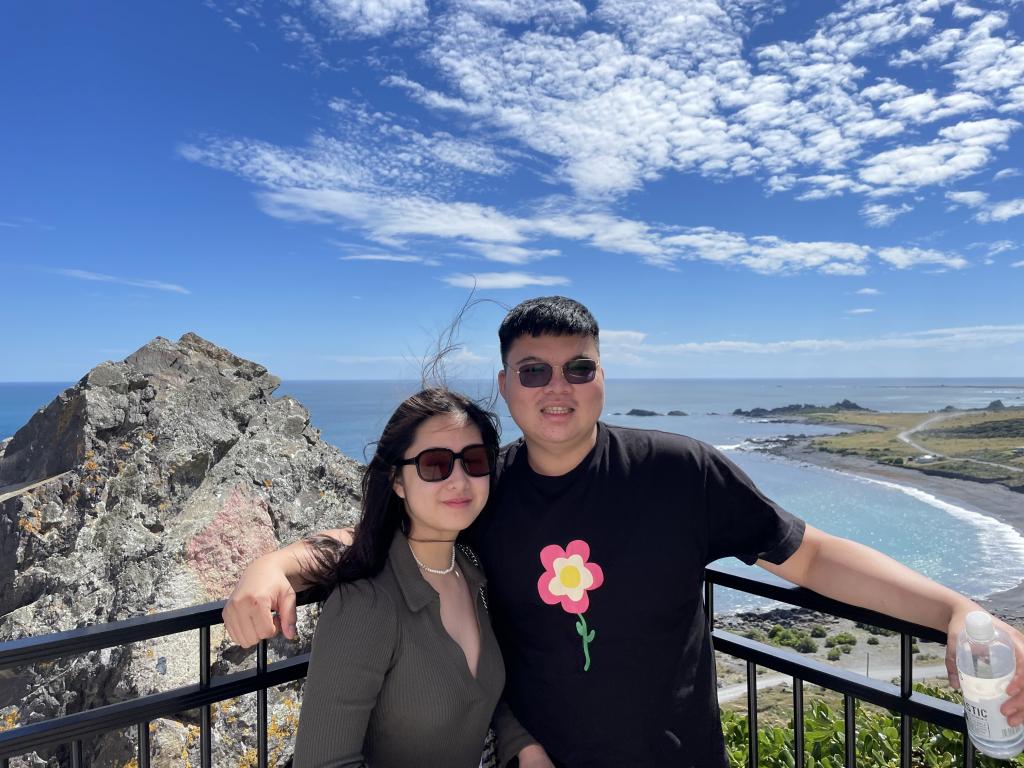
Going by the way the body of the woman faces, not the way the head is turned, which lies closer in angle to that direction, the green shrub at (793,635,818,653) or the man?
the man

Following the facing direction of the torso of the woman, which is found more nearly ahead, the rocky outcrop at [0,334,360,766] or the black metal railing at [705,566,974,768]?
the black metal railing

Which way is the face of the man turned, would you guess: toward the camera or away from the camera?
toward the camera

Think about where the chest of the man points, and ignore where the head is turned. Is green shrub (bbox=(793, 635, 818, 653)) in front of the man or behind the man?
behind

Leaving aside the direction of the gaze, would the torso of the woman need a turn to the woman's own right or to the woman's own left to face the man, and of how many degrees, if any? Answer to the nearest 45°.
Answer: approximately 45° to the woman's own left

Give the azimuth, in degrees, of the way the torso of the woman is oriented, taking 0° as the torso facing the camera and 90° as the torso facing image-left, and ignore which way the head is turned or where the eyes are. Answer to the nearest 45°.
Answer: approximately 315°

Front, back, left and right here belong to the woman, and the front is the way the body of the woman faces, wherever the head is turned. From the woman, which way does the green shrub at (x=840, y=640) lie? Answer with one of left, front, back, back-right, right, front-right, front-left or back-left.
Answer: left

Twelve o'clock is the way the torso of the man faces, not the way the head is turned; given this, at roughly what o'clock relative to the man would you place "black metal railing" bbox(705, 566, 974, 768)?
The black metal railing is roughly at 9 o'clock from the man.

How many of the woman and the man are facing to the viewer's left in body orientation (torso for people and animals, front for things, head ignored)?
0

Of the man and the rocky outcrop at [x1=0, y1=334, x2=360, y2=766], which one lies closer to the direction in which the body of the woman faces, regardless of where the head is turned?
the man

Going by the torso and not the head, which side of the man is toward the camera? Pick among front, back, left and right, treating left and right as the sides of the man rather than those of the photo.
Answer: front

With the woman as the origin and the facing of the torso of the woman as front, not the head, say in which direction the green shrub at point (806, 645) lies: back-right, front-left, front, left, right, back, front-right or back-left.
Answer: left
